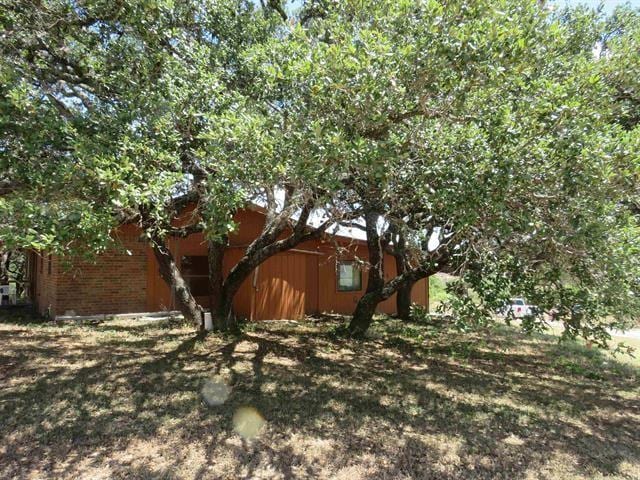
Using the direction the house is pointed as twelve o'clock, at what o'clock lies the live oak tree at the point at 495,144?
The live oak tree is roughly at 11 o'clock from the house.

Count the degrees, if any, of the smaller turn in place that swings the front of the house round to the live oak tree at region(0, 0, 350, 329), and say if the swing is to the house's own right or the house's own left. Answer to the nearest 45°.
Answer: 0° — it already faces it

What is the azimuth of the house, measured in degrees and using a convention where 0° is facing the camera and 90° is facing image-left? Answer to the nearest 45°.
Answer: approximately 0°

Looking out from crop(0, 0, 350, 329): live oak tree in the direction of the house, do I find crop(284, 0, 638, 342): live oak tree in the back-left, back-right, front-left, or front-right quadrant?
back-right
